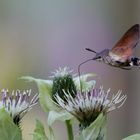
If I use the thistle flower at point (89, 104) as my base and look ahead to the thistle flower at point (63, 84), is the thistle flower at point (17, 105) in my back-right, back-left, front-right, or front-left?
front-left

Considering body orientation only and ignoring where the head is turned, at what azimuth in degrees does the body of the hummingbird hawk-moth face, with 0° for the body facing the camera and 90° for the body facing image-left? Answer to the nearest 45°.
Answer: approximately 90°

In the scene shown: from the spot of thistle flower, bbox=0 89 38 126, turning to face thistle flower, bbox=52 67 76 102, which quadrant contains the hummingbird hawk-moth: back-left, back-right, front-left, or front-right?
front-right
